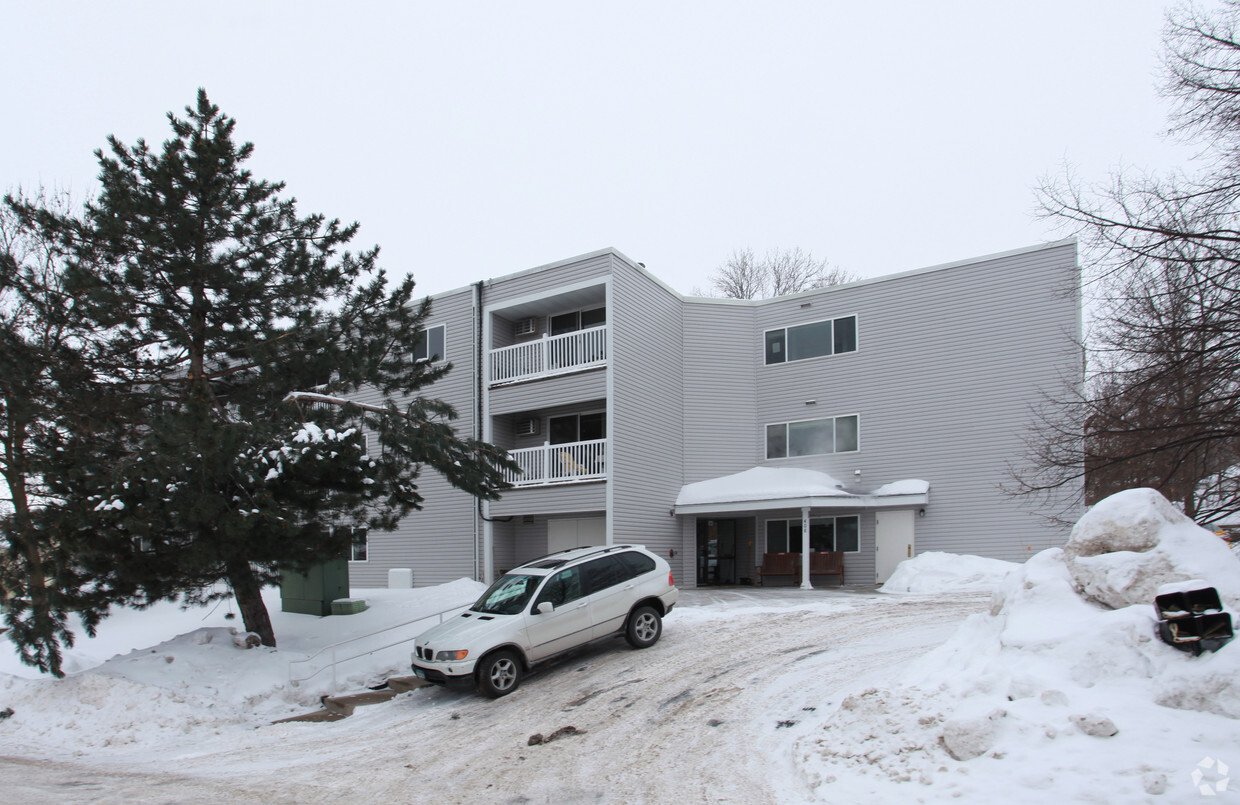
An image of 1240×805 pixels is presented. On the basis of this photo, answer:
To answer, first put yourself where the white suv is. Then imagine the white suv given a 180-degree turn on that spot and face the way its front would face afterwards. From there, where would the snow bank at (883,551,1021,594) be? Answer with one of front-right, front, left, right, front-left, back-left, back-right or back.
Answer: front

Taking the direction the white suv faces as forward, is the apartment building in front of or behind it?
behind

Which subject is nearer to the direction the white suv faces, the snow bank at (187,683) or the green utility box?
the snow bank

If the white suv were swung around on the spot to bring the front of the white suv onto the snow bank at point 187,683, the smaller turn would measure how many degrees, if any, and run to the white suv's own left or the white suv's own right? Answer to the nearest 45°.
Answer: approximately 45° to the white suv's own right

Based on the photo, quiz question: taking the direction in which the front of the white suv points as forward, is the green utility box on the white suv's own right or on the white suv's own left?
on the white suv's own right

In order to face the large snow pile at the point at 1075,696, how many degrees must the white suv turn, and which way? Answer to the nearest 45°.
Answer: approximately 90° to its left

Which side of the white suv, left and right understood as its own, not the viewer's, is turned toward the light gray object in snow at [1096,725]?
left

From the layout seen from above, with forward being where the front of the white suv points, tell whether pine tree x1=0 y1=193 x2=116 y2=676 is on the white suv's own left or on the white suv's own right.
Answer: on the white suv's own right

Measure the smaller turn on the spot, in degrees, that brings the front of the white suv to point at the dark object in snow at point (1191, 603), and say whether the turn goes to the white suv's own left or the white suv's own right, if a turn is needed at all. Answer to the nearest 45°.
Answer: approximately 90° to the white suv's own left

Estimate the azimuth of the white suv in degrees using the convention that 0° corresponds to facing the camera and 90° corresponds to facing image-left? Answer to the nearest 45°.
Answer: approximately 45°

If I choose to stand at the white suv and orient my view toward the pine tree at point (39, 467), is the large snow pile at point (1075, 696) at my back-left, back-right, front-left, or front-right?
back-left
